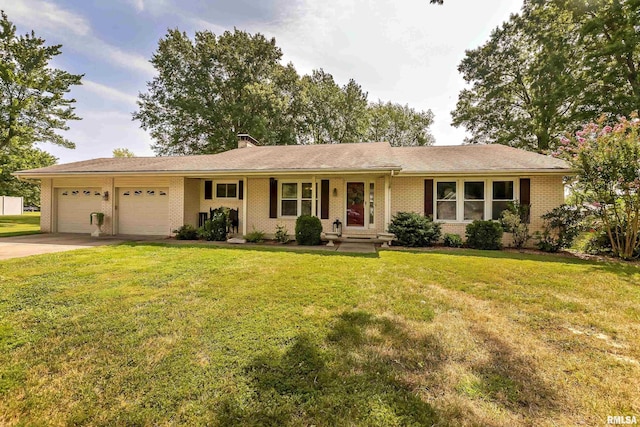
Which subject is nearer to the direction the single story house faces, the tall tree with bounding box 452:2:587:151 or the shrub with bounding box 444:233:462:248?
the shrub

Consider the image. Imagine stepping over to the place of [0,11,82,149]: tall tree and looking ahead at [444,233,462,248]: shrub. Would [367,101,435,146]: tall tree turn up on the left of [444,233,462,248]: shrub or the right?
left

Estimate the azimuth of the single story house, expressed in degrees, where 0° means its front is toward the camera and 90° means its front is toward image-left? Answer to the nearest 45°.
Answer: approximately 0°

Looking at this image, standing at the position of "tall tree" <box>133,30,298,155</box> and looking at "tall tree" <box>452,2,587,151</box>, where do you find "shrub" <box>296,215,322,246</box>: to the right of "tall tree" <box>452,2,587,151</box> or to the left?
right

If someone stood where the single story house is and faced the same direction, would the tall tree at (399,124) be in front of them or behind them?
behind
